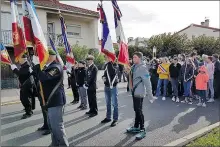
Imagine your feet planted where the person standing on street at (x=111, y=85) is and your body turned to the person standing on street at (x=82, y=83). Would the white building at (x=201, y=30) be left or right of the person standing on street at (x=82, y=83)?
right

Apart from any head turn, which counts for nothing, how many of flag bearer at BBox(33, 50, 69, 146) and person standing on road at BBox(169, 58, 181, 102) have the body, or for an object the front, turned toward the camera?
1

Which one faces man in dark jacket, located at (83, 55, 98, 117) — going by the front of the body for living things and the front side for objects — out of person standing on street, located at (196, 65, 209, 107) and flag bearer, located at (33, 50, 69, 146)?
the person standing on street

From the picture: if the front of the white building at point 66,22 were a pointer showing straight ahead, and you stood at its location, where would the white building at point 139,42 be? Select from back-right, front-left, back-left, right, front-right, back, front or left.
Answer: left

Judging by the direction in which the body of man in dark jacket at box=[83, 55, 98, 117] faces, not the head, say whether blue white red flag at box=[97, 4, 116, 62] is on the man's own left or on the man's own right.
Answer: on the man's own left

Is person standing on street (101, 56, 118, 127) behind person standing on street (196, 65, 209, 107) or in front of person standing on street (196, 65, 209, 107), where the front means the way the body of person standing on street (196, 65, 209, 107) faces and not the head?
in front

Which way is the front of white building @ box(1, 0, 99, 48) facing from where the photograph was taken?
facing the viewer and to the right of the viewer

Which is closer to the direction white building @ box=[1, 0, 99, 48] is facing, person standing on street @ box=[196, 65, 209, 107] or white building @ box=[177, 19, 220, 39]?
the person standing on street
